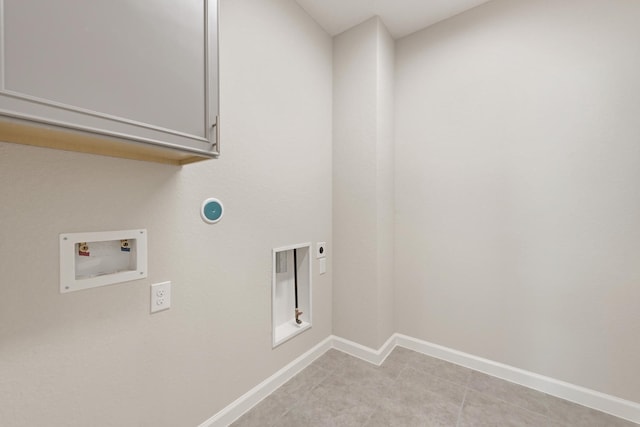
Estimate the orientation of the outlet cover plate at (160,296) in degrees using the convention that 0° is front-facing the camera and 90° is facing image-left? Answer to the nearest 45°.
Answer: approximately 315°

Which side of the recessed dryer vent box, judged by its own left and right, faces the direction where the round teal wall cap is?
right

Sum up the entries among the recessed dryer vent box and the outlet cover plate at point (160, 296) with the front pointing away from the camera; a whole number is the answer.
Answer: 0

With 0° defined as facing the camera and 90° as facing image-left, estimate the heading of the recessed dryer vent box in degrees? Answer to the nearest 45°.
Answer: approximately 315°

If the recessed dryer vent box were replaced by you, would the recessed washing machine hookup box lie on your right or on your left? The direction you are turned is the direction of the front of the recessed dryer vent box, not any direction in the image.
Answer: on your right

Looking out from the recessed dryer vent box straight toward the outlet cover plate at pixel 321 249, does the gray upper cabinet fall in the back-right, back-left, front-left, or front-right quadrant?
back-right

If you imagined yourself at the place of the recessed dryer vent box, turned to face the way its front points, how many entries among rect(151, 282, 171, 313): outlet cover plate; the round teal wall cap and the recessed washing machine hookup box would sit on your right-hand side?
3

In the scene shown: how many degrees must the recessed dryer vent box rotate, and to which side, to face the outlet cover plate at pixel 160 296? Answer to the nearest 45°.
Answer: approximately 90° to its right
